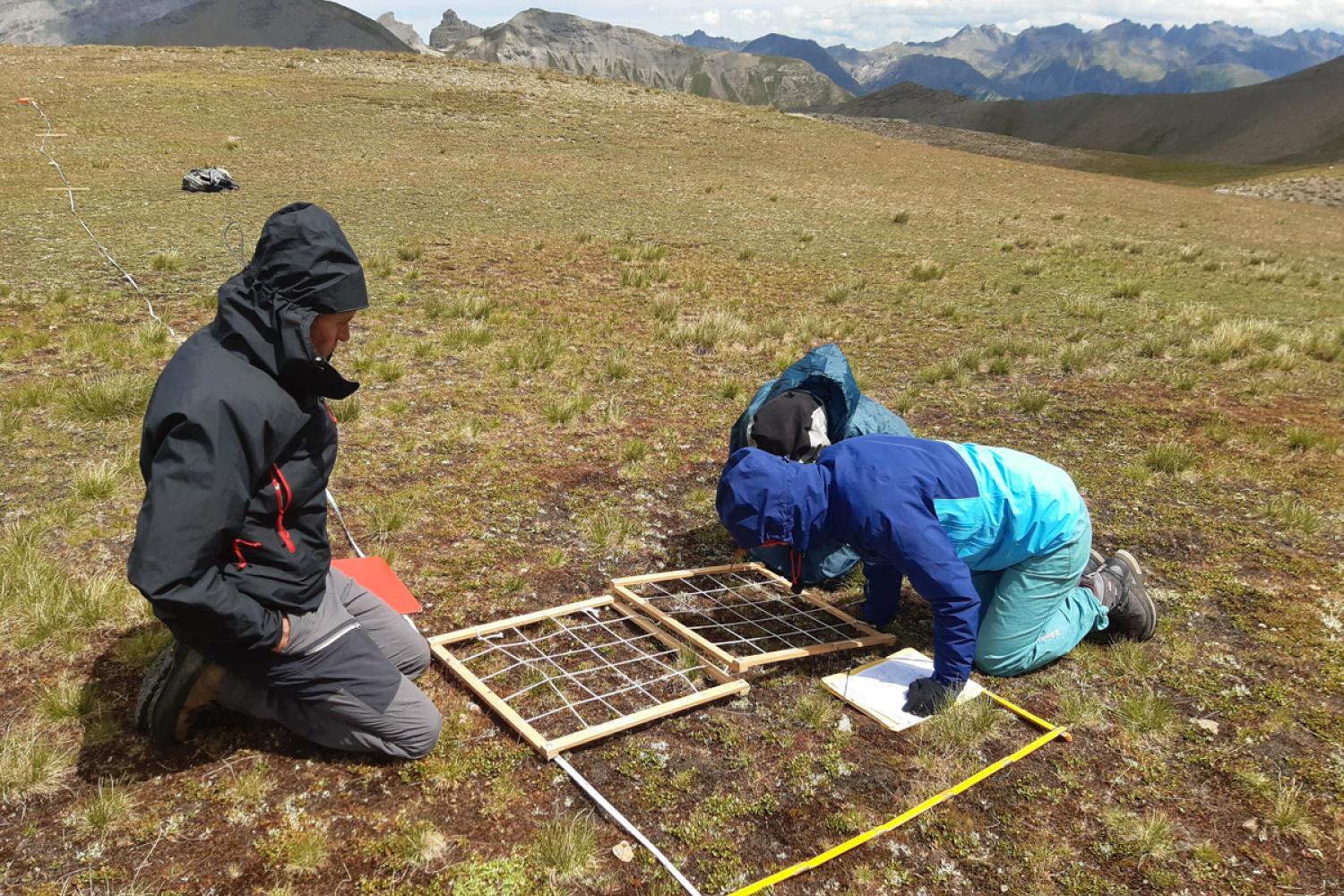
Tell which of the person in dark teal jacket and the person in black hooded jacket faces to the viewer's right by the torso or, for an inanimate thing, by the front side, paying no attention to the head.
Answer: the person in black hooded jacket

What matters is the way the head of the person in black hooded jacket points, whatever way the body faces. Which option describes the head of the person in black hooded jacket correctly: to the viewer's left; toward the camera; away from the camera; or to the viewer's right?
to the viewer's right

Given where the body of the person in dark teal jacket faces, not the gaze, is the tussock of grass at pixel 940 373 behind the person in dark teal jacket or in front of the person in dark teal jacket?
behind

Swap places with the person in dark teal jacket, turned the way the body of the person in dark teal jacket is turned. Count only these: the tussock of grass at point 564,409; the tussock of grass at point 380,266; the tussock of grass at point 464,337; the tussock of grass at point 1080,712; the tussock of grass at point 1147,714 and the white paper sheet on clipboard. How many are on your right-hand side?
3

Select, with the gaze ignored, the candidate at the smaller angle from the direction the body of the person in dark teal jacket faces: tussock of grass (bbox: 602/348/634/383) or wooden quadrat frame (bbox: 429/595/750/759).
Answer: the wooden quadrat frame

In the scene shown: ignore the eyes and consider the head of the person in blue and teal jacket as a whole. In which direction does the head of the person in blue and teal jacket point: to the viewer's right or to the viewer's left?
to the viewer's left

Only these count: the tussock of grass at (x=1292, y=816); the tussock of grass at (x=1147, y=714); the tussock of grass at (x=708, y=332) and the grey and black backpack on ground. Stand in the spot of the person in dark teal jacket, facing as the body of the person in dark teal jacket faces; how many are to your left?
2

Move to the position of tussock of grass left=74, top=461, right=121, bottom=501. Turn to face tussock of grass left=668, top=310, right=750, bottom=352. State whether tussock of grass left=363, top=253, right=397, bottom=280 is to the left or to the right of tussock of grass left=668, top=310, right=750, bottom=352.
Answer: left

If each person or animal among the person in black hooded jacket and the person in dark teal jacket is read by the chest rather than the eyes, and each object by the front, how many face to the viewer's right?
1

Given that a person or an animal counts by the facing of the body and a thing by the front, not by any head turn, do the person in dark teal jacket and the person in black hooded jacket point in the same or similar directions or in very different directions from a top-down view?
very different directions

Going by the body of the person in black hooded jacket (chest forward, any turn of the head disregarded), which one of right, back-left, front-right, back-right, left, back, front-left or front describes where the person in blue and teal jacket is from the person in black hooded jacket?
front

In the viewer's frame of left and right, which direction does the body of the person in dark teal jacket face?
facing the viewer and to the left of the viewer

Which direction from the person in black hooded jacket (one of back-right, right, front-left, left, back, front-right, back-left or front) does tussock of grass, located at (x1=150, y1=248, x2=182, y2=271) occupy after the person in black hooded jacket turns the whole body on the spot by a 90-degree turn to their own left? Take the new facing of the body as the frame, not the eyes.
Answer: front

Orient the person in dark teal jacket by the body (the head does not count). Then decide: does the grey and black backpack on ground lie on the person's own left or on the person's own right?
on the person's own right

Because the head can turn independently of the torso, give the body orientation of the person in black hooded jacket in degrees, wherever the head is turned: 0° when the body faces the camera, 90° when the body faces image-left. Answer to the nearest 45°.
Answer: approximately 270°

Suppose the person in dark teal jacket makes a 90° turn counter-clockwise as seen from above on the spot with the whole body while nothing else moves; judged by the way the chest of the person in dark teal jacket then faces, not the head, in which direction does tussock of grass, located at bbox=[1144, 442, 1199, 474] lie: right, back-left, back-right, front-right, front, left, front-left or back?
left

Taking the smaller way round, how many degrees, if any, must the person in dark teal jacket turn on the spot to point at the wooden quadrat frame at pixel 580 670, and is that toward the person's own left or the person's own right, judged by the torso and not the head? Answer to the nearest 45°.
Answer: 0° — they already face it

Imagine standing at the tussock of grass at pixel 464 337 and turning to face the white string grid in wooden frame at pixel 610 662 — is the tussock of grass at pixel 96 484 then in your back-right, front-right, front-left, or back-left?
front-right
